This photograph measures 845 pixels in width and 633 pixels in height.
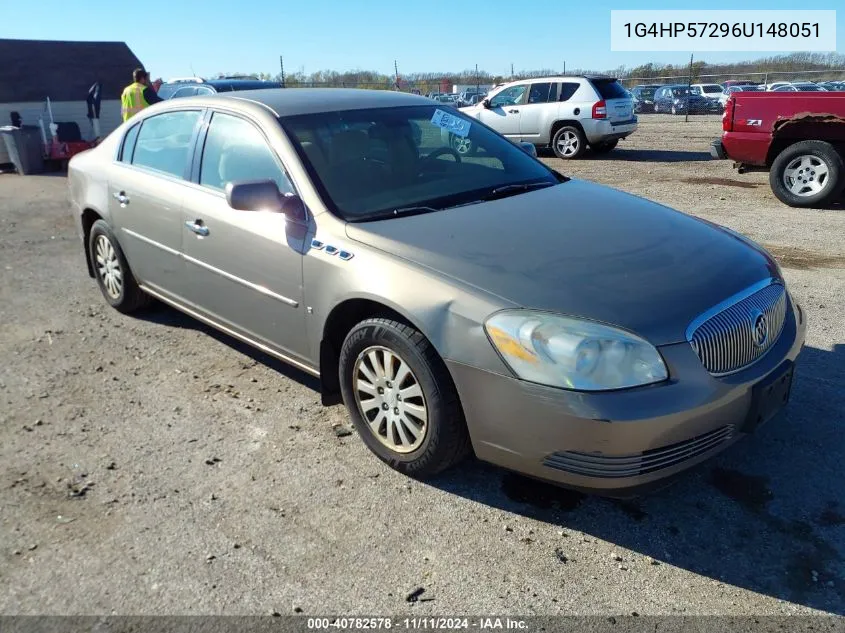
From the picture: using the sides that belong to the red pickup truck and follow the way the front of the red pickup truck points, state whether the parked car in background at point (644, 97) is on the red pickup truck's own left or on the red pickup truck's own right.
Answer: on the red pickup truck's own left

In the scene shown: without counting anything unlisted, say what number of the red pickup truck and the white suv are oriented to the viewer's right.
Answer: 1

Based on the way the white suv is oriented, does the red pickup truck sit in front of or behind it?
behind

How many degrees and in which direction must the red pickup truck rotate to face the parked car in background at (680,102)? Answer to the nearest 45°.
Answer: approximately 90° to its left

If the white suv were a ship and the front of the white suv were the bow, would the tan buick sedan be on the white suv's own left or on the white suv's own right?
on the white suv's own left

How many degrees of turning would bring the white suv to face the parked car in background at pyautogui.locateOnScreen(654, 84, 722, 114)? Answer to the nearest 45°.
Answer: approximately 45° to its right

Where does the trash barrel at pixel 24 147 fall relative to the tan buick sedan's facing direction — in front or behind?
behind

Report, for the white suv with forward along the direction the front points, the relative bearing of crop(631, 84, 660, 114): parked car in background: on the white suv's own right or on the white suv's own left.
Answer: on the white suv's own right

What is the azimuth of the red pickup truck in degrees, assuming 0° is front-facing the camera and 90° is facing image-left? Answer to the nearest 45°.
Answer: approximately 270°

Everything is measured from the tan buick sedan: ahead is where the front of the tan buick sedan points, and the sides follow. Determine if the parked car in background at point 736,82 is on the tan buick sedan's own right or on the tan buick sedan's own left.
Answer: on the tan buick sedan's own left

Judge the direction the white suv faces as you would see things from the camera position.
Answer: facing away from the viewer and to the left of the viewer

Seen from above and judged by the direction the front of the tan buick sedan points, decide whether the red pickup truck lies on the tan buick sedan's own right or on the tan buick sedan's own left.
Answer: on the tan buick sedan's own left

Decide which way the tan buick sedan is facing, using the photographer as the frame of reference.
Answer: facing the viewer and to the right of the viewer

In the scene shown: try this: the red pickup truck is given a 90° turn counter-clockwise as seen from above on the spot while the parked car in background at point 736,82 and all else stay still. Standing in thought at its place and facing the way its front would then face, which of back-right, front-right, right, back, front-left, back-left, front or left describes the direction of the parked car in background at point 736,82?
front

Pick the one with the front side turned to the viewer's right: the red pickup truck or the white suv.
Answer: the red pickup truck
